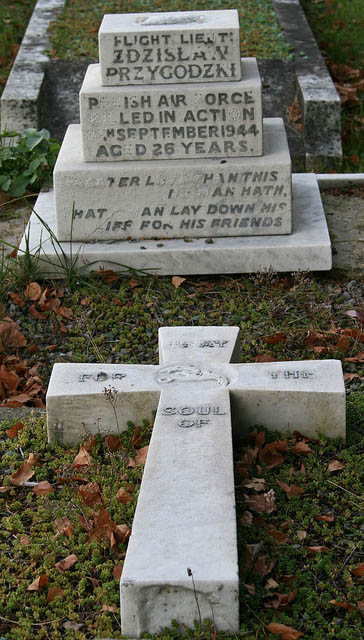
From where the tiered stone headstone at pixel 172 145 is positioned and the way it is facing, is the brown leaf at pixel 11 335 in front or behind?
in front

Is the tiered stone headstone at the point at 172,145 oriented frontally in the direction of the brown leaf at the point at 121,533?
yes

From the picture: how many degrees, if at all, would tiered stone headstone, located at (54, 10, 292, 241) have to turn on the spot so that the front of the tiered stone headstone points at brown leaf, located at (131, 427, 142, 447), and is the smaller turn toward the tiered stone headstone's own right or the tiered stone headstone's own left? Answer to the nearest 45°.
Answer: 0° — it already faces it

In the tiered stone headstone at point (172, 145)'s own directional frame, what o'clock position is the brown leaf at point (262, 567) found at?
The brown leaf is roughly at 12 o'clock from the tiered stone headstone.

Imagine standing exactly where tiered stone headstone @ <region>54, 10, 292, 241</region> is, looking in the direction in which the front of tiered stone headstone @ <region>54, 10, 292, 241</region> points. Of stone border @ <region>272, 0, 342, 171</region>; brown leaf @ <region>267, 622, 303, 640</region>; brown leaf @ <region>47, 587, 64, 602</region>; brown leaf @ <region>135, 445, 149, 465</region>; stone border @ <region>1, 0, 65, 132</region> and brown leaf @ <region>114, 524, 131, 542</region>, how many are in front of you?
4

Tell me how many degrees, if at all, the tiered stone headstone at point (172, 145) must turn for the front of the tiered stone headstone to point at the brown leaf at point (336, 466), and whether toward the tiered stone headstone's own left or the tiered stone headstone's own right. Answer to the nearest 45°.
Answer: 0° — it already faces it

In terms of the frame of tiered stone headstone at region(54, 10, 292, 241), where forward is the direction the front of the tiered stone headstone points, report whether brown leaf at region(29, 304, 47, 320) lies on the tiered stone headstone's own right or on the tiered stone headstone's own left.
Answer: on the tiered stone headstone's own right

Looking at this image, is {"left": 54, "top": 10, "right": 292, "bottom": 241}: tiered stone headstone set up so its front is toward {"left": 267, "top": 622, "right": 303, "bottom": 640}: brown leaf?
yes

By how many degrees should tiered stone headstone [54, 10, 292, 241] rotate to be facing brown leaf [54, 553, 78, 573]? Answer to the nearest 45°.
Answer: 0° — it already faces it

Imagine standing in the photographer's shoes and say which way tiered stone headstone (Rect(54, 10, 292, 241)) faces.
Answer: facing the viewer

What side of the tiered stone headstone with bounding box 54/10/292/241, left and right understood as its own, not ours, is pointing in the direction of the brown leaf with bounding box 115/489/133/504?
front

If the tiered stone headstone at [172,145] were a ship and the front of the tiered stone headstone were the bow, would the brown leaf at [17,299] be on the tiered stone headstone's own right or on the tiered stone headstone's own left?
on the tiered stone headstone's own right

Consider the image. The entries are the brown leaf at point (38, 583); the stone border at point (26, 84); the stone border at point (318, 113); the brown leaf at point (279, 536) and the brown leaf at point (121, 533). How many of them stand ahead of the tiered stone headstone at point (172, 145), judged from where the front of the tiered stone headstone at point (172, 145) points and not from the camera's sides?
3

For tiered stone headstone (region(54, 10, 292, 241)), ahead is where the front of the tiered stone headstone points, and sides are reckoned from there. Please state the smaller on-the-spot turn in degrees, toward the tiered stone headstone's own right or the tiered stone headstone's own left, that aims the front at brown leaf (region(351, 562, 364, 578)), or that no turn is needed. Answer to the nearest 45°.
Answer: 0° — it already faces it

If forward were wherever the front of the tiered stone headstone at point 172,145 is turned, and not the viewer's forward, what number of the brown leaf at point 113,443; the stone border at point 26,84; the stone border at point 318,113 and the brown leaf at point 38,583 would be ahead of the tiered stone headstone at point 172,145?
2
